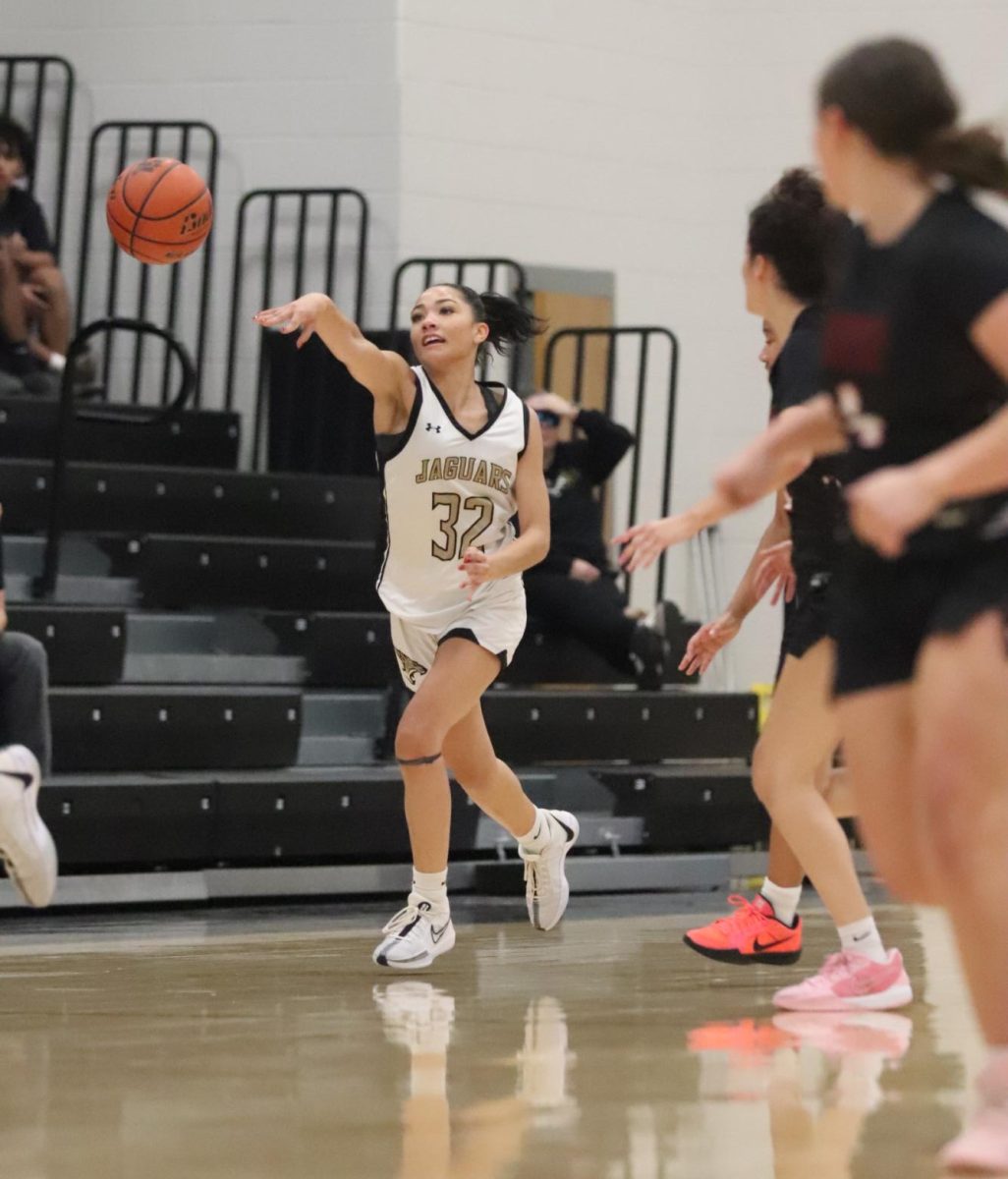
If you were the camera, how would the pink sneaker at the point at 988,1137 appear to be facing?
facing to the left of the viewer

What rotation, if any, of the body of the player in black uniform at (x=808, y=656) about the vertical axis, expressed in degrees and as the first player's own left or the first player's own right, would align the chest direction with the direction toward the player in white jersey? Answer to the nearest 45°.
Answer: approximately 45° to the first player's own right

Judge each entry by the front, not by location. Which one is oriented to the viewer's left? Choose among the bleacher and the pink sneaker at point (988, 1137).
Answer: the pink sneaker

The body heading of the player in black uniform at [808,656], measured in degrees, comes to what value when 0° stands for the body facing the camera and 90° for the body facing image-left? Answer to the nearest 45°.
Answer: approximately 90°

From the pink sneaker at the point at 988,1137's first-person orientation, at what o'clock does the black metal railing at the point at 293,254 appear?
The black metal railing is roughly at 2 o'clock from the pink sneaker.

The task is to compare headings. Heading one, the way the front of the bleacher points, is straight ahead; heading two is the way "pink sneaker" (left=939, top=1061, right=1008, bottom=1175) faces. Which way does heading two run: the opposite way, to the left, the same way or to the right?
to the right

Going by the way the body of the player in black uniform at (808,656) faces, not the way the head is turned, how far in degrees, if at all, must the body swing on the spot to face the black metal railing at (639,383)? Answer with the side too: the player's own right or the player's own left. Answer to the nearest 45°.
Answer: approximately 90° to the player's own right

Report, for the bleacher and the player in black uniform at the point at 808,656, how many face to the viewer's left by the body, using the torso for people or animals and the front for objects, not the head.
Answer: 1

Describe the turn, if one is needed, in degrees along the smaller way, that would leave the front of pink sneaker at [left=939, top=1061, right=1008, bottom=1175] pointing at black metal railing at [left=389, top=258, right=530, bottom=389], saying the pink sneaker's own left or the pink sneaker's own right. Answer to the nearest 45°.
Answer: approximately 90° to the pink sneaker's own right

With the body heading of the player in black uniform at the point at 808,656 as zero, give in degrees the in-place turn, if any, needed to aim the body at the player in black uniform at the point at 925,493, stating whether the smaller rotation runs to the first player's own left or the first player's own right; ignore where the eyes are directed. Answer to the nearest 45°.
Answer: approximately 90° to the first player's own left
